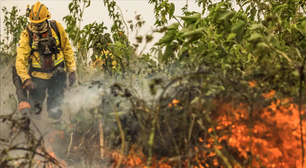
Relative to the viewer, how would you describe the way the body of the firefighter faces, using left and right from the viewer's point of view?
facing the viewer
